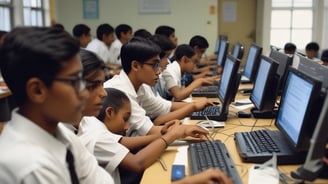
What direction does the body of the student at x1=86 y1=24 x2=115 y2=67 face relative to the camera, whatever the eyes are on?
to the viewer's right

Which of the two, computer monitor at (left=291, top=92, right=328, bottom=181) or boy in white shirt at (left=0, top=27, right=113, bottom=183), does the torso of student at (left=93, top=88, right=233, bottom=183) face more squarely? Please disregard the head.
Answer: the computer monitor

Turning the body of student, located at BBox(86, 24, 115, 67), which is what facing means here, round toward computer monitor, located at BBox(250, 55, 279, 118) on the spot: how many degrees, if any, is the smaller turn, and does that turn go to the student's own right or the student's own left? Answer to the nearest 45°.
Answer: approximately 90° to the student's own right

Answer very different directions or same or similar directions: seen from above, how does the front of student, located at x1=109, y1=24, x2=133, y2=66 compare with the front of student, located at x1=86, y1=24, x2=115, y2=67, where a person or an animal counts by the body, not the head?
same or similar directions

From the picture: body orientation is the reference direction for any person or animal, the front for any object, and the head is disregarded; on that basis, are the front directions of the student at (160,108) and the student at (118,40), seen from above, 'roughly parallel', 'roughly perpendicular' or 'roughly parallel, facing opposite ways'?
roughly parallel

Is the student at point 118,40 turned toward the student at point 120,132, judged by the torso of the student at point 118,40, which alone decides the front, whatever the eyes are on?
no

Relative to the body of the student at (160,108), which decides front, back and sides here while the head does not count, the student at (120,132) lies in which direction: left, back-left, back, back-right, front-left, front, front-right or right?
right

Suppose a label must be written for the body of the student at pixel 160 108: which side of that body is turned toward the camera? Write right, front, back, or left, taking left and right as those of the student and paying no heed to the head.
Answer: right

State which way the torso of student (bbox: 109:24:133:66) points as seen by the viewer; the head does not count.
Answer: to the viewer's right

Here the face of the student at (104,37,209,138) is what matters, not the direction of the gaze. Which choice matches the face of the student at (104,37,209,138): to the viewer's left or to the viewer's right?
to the viewer's right

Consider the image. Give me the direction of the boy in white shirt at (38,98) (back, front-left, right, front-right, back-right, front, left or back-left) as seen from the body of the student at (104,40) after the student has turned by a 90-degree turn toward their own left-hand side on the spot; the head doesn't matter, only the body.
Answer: back

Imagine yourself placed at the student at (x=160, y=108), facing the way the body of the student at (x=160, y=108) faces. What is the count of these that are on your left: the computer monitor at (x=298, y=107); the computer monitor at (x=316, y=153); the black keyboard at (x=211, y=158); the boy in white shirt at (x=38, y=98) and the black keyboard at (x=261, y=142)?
0

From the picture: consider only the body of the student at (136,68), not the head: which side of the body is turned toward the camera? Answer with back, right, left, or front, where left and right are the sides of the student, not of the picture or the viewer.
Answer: right

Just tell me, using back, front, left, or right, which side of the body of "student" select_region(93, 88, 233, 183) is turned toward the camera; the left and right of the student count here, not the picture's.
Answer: right
